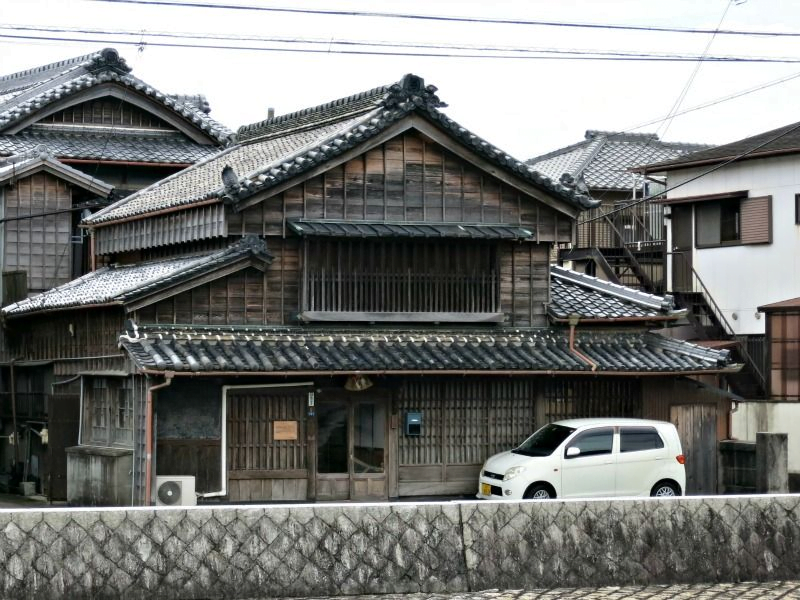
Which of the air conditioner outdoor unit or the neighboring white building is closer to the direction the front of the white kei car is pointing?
the air conditioner outdoor unit

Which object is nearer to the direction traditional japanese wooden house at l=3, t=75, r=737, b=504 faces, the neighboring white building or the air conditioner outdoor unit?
the air conditioner outdoor unit

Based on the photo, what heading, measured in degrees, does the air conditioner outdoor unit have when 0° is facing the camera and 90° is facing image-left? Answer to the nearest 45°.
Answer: approximately 0°

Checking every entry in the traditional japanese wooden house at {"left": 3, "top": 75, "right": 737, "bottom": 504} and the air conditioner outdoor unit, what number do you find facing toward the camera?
2

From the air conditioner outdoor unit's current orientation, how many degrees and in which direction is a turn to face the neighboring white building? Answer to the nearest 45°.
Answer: approximately 135° to its left

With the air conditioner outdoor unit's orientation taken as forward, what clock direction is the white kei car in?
The white kei car is roughly at 9 o'clock from the air conditioner outdoor unit.

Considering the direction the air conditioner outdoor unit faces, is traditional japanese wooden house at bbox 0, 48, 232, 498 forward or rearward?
rearward

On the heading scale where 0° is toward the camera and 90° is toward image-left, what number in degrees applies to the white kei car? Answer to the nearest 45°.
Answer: approximately 45°

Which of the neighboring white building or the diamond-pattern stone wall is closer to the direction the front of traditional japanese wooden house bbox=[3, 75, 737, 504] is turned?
the diamond-pattern stone wall

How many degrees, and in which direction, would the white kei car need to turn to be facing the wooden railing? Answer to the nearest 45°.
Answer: approximately 45° to its right

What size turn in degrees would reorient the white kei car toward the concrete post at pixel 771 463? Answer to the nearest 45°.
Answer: approximately 180°
